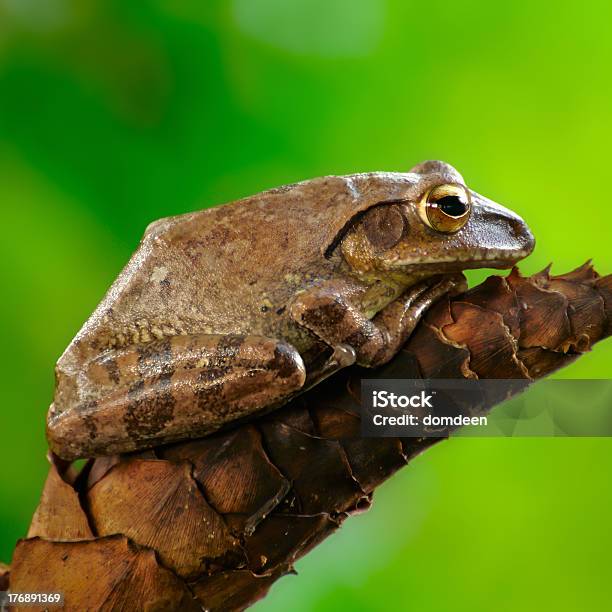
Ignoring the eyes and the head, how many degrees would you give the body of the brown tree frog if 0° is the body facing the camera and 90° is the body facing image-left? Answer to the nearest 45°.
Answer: approximately 270°
